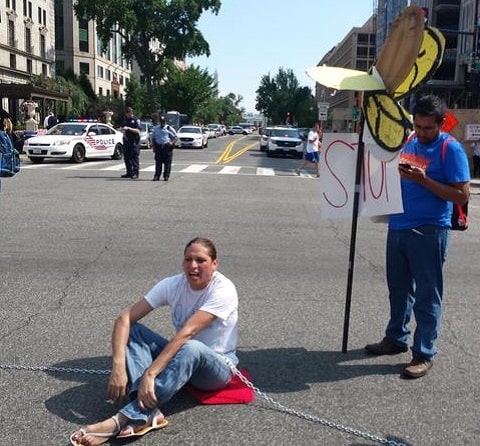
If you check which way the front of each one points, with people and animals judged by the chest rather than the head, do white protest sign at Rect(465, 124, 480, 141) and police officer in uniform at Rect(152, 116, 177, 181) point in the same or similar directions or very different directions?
same or similar directions

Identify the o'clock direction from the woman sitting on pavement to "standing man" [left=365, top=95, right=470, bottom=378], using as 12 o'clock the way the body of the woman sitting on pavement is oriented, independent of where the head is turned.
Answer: The standing man is roughly at 7 o'clock from the woman sitting on pavement.

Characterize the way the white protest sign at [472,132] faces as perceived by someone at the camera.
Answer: facing the viewer

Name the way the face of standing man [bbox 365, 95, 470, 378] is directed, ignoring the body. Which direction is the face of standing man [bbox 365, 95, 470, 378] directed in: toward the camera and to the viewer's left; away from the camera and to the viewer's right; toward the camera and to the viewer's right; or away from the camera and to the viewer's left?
toward the camera and to the viewer's left

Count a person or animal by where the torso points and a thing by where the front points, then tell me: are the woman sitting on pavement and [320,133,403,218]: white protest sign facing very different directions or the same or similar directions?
same or similar directions

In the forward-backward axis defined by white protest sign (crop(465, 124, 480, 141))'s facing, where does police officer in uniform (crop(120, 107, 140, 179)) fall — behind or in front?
in front

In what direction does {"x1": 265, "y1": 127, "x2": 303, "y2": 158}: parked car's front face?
toward the camera

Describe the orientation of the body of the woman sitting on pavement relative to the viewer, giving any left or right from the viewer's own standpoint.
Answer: facing the viewer and to the left of the viewer

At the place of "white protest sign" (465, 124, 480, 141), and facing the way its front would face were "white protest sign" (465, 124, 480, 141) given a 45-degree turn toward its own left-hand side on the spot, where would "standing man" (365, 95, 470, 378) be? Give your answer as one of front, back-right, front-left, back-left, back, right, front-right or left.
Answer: front-right

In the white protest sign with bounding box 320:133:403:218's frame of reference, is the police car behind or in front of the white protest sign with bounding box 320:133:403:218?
behind

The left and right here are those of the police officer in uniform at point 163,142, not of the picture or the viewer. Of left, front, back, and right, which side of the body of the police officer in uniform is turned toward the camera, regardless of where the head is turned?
front
